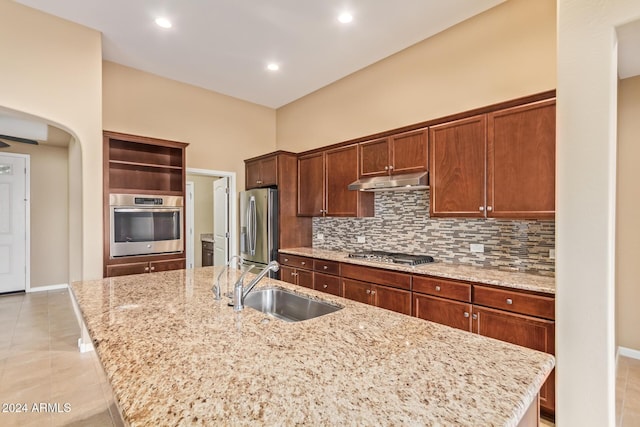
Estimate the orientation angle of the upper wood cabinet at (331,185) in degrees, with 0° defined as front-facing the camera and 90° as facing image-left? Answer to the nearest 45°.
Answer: approximately 45°

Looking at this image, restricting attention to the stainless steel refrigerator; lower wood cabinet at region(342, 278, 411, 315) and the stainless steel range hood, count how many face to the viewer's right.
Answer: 0

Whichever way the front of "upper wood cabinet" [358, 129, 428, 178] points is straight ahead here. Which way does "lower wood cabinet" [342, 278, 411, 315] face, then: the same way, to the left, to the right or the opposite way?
the same way

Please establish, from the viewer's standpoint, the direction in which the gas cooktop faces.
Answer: facing the viewer and to the left of the viewer

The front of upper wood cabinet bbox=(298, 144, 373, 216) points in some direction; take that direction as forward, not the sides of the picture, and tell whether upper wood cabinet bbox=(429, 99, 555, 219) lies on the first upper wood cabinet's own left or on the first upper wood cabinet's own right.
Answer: on the first upper wood cabinet's own left

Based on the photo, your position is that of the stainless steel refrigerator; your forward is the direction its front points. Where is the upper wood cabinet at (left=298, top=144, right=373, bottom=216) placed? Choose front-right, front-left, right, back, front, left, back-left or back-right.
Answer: left

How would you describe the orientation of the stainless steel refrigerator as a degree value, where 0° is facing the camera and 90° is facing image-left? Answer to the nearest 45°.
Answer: approximately 45°

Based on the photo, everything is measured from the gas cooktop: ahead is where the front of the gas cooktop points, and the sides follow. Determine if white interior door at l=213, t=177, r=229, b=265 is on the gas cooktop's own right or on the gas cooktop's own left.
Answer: on the gas cooktop's own right

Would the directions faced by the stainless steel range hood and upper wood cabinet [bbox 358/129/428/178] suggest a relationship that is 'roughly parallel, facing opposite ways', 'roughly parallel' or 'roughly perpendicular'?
roughly parallel

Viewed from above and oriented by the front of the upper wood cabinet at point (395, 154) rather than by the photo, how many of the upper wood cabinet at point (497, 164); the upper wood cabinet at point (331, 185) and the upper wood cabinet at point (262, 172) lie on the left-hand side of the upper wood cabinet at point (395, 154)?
1

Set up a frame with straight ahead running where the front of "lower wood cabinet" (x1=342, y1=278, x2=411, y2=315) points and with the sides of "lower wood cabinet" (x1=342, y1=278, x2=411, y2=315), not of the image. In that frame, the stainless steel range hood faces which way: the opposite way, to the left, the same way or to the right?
the same way

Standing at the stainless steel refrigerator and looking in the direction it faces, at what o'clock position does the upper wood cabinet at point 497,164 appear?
The upper wood cabinet is roughly at 9 o'clock from the stainless steel refrigerator.

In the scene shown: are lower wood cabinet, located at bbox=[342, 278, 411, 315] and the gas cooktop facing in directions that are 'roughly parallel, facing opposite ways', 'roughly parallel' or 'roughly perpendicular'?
roughly parallel

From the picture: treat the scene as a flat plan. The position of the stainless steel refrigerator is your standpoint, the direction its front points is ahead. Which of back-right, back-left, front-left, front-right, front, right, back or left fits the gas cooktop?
left

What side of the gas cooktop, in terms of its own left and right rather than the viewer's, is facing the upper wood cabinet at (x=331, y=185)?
right
